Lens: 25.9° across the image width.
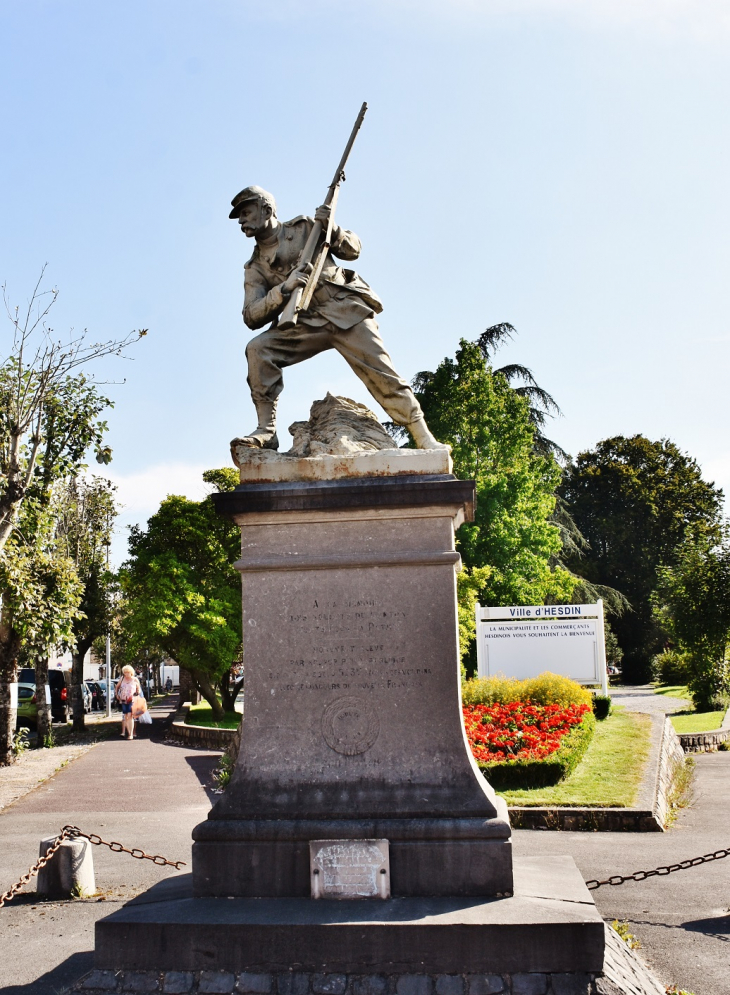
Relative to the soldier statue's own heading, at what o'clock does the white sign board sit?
The white sign board is roughly at 5 o'clock from the soldier statue.

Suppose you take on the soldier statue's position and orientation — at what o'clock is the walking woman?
The walking woman is roughly at 4 o'clock from the soldier statue.

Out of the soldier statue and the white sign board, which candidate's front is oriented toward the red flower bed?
the white sign board

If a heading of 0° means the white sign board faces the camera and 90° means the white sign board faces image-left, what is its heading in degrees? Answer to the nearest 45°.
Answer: approximately 0°

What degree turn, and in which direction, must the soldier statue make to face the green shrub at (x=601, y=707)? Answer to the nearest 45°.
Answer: approximately 135° to its right

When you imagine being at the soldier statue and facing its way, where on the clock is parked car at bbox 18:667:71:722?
The parked car is roughly at 4 o'clock from the soldier statue.

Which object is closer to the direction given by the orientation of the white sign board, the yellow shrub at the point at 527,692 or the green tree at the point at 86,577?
the yellow shrub
